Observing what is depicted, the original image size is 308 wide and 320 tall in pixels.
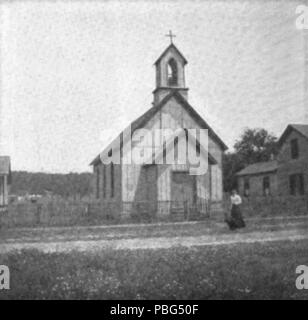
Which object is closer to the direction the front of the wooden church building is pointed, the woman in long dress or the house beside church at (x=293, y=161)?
the woman in long dress

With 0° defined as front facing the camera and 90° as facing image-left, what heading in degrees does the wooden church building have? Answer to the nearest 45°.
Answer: approximately 0°

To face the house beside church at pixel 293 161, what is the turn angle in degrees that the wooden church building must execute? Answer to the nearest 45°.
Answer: approximately 135° to its left

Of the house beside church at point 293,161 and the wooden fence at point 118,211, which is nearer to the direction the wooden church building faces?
the wooden fence

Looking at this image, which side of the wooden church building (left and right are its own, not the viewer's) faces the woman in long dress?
front
